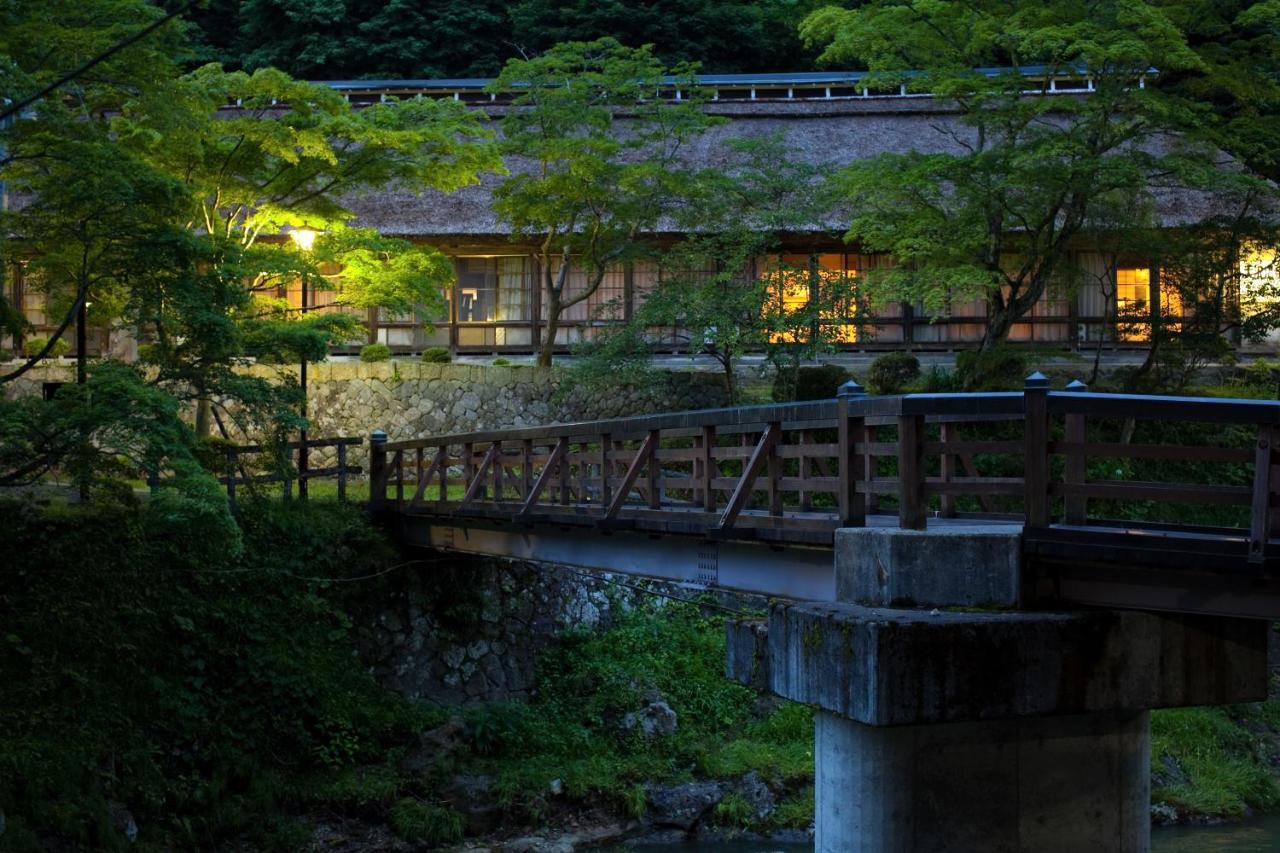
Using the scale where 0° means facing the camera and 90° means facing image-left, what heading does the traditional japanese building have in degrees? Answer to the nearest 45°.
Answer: approximately 0°

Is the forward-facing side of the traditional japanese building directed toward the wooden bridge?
yes

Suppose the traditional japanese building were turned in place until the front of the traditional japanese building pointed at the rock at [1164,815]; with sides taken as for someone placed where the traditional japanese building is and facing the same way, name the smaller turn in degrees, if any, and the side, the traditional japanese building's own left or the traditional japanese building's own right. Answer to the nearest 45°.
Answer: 0° — it already faces it

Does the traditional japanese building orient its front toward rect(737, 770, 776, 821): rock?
yes

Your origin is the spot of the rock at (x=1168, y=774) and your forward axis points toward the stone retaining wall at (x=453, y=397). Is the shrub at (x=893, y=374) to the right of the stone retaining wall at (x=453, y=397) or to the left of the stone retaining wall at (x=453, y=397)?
right

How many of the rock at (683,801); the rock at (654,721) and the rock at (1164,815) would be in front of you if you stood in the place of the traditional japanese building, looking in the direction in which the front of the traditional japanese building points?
3

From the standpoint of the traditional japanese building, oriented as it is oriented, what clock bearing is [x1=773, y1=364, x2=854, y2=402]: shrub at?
The shrub is roughly at 12 o'clock from the traditional japanese building.
